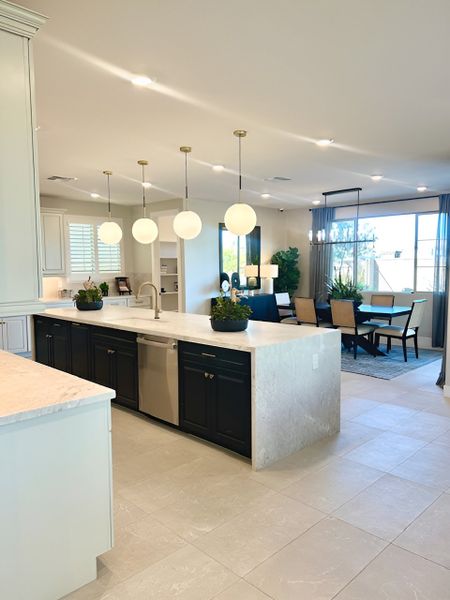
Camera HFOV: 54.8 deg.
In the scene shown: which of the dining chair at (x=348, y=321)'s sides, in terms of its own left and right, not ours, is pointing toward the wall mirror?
left

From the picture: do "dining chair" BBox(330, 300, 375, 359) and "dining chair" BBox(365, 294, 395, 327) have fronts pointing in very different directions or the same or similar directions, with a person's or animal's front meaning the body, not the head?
very different directions

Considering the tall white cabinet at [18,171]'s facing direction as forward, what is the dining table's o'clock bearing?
The dining table is roughly at 11 o'clock from the tall white cabinet.

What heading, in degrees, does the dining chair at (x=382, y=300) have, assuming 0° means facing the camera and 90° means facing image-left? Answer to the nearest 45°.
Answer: approximately 45°

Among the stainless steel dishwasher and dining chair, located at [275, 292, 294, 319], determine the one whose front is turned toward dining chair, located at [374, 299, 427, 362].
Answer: dining chair, located at [275, 292, 294, 319]

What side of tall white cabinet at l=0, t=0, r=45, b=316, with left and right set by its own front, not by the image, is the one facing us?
right

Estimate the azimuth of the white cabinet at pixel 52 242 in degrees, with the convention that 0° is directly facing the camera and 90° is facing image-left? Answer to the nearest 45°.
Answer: approximately 0°

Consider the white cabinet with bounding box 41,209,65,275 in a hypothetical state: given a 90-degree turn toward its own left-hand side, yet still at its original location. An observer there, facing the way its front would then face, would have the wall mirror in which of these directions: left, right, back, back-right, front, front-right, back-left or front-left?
front
